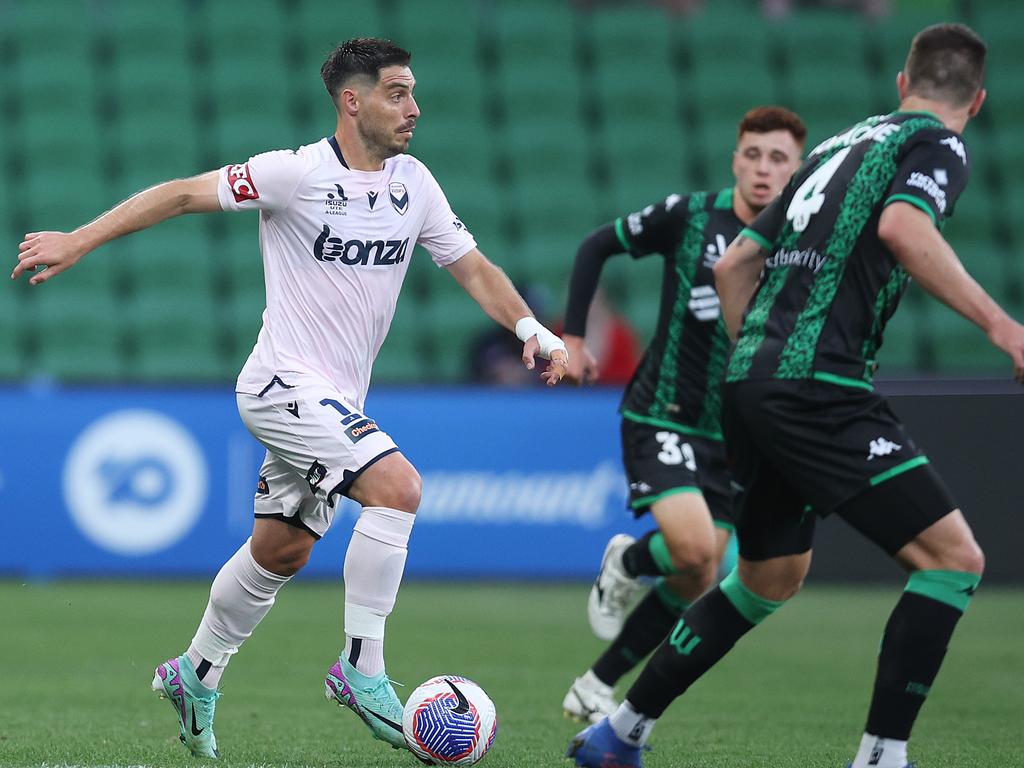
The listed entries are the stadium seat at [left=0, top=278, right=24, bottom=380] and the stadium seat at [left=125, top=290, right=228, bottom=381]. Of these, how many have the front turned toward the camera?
2

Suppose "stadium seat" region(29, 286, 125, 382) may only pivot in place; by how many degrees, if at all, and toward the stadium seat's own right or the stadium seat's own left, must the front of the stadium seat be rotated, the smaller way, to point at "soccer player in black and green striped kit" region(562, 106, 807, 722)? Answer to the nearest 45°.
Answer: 0° — it already faces them

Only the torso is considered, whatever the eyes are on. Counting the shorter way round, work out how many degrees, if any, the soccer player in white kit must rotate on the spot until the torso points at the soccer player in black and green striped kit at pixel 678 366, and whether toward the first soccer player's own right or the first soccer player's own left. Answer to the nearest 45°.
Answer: approximately 90° to the first soccer player's own left

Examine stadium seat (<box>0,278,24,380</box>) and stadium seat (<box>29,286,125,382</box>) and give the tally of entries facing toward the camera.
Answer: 2

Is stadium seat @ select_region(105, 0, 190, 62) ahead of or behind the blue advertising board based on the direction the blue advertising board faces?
behind

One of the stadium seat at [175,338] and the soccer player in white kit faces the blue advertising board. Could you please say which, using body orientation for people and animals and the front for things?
the stadium seat

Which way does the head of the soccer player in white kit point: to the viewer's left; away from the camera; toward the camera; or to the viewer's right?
to the viewer's right

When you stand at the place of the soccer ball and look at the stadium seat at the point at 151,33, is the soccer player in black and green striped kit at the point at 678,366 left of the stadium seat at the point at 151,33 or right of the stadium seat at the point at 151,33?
right

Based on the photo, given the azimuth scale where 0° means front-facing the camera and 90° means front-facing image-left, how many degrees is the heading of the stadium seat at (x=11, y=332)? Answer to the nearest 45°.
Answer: approximately 0°

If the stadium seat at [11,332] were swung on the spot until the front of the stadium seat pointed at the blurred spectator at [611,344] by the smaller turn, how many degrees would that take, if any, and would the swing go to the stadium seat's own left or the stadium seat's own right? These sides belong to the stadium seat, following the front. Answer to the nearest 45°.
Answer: approximately 45° to the stadium seat's own left

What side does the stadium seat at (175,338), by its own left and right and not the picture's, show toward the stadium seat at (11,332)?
right
